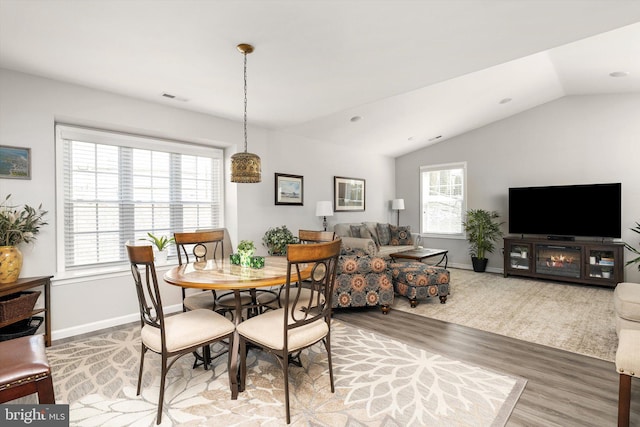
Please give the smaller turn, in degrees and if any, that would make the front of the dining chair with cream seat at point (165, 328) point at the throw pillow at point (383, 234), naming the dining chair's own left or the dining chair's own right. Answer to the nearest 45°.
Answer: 0° — it already faces it

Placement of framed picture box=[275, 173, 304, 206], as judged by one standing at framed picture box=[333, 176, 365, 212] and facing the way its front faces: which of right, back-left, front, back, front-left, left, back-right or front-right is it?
right

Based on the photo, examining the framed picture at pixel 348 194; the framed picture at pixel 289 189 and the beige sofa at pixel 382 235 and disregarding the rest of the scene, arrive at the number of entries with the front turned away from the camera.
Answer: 0

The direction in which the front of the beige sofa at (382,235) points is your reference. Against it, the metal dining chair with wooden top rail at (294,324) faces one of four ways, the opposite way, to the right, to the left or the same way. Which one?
the opposite way

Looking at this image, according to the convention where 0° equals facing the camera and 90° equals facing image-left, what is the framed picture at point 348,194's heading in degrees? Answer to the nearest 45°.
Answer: approximately 315°

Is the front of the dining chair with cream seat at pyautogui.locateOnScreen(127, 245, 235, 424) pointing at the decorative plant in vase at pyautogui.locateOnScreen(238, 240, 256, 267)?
yes

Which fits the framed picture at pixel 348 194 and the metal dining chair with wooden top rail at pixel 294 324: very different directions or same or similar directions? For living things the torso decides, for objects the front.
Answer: very different directions

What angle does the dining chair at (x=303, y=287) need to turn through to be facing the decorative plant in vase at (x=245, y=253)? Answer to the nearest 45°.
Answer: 0° — it already faces it

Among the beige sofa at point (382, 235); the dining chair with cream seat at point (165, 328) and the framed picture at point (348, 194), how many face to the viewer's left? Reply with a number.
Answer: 0

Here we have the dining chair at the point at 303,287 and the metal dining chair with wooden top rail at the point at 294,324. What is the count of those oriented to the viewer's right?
0

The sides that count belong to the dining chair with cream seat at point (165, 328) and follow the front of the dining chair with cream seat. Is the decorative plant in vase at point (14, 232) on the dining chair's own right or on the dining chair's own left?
on the dining chair's own left

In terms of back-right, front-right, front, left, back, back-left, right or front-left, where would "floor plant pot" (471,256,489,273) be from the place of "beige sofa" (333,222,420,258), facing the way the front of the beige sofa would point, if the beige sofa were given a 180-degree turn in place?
back-right

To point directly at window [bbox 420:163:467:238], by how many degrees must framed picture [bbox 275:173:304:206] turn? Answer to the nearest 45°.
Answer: approximately 90° to its left

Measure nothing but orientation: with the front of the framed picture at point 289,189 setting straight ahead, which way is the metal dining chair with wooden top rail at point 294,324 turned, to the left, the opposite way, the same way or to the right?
the opposite way

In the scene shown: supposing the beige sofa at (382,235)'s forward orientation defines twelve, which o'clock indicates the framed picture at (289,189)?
The framed picture is roughly at 3 o'clock from the beige sofa.

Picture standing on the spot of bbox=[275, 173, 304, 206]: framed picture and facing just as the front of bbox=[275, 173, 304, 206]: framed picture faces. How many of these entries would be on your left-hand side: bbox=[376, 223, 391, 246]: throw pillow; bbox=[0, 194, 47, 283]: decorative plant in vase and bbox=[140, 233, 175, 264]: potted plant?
1

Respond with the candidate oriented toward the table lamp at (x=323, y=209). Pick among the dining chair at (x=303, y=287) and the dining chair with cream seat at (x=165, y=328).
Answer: the dining chair with cream seat

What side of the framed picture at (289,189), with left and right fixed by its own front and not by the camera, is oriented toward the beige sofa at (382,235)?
left

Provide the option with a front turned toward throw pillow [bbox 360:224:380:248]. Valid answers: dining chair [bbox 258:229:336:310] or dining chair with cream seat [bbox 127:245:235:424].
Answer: the dining chair with cream seat

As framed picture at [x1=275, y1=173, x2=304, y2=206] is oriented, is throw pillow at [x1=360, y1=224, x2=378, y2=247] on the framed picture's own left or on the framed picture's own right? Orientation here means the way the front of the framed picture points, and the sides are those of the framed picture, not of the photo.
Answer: on the framed picture's own left
